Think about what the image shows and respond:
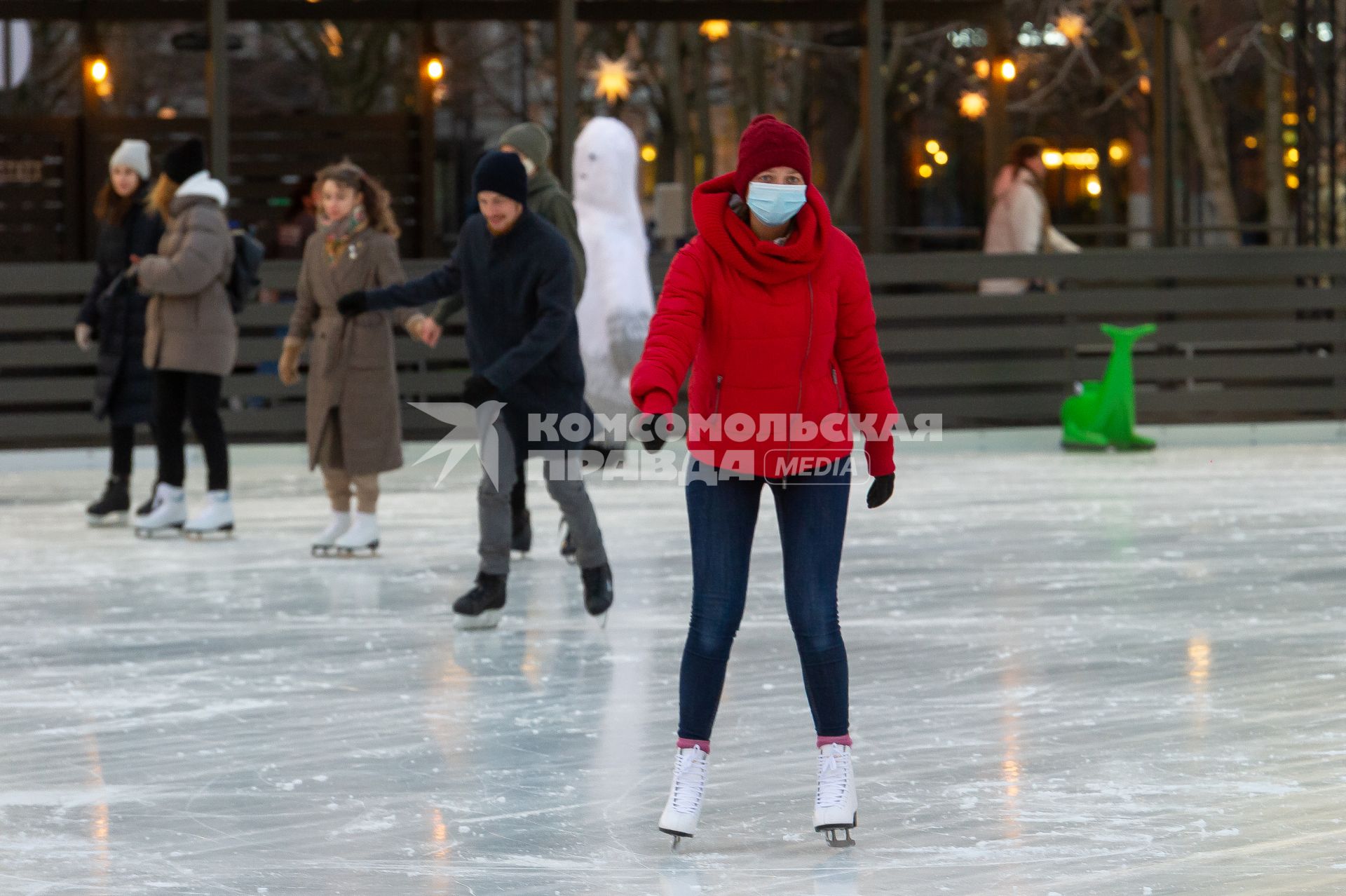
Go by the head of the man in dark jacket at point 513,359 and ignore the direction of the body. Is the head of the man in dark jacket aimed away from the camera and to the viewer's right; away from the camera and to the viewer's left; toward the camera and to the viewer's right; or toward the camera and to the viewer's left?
toward the camera and to the viewer's left

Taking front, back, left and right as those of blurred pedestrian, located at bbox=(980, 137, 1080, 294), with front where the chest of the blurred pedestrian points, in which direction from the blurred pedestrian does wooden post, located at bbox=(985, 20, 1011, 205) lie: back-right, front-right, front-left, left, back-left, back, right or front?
left

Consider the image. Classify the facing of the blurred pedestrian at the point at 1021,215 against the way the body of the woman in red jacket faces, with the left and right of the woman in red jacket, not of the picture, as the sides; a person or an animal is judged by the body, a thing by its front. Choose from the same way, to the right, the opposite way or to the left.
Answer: to the left

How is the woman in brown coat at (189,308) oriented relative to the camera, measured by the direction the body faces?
to the viewer's left

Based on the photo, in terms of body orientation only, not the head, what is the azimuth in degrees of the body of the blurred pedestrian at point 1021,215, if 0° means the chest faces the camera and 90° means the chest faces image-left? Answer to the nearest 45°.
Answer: approximately 270°

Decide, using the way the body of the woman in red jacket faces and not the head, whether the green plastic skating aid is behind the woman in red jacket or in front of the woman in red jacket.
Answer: behind

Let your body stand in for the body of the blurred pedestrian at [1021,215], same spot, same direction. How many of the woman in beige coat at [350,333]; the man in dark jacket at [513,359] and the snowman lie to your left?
0

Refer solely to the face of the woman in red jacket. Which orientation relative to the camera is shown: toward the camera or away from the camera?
toward the camera

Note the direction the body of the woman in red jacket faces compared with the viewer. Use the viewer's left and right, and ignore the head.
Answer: facing the viewer

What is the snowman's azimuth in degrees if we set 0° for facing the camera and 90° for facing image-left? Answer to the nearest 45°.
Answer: approximately 45°

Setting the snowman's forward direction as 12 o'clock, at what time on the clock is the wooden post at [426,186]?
The wooden post is roughly at 4 o'clock from the snowman.

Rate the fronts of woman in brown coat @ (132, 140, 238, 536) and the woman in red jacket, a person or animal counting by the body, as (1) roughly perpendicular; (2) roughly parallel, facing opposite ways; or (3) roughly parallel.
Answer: roughly perpendicular

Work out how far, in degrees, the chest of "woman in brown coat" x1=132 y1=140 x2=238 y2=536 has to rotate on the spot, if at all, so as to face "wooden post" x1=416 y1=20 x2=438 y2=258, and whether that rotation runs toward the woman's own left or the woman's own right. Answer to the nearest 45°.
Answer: approximately 90° to the woman's own right

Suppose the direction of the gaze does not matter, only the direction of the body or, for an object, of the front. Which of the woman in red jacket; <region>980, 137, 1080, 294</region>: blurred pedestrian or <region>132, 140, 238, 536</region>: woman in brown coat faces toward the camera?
the woman in red jacket

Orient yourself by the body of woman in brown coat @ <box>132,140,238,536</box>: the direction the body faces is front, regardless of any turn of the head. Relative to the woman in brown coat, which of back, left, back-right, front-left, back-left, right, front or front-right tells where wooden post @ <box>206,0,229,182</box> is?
right
